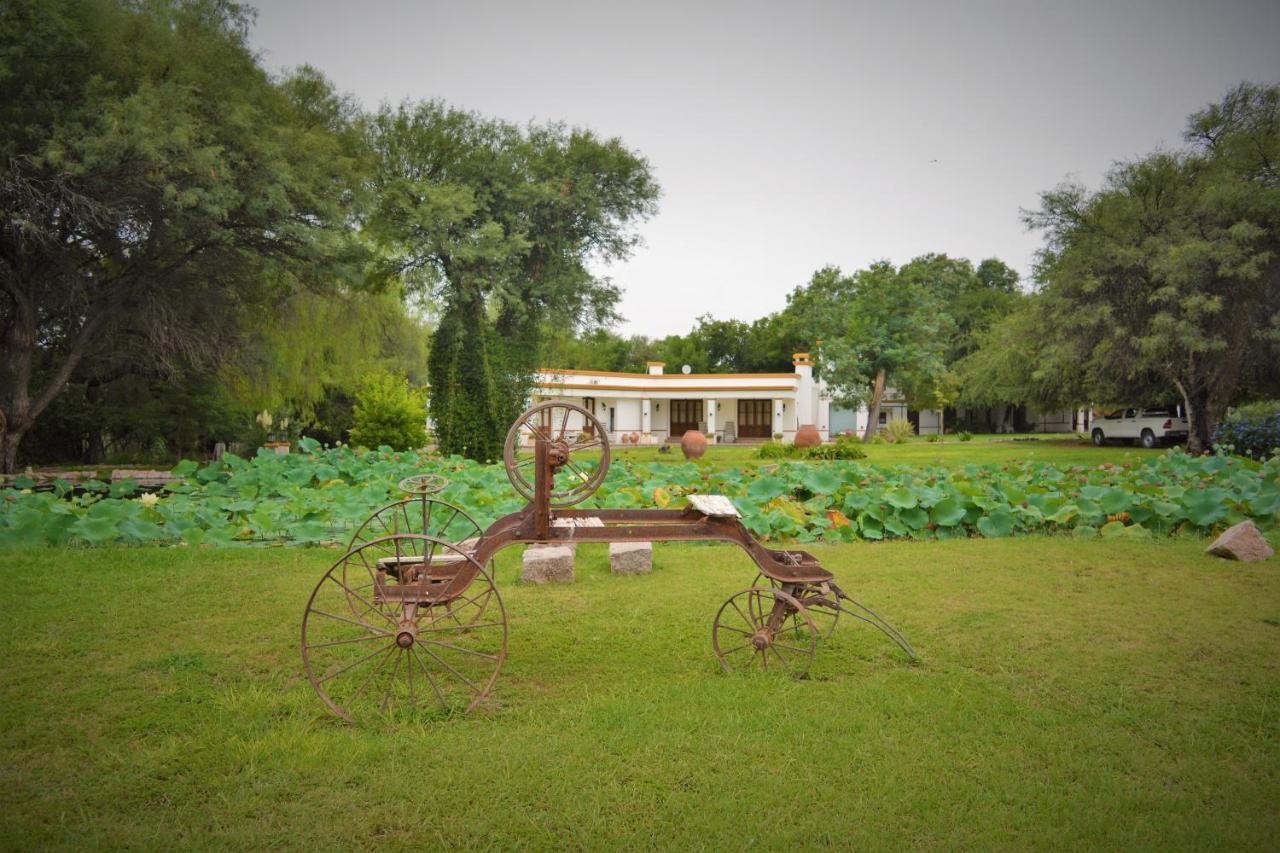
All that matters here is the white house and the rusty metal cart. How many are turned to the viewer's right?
1

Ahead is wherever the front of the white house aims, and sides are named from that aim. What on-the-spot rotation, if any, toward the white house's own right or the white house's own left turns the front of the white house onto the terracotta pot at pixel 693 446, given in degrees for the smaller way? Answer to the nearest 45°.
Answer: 0° — it already faces it

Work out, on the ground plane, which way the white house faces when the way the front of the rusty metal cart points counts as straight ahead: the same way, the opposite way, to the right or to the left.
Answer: to the right

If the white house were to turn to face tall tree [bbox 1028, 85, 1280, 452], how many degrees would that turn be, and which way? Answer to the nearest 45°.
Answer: approximately 45° to its left

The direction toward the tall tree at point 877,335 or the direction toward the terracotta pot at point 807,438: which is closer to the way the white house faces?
the terracotta pot

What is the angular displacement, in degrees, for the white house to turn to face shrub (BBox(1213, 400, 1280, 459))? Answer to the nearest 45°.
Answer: approximately 45° to its left

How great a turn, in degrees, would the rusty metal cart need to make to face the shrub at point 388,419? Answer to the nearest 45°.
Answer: approximately 90° to its left

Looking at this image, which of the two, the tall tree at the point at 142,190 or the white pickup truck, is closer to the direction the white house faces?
the tall tree

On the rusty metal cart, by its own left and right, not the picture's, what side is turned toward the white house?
left

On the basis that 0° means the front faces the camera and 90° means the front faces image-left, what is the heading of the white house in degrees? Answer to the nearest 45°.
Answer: approximately 0°

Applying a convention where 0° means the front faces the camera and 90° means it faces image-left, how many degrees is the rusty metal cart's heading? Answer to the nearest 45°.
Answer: approximately 270°

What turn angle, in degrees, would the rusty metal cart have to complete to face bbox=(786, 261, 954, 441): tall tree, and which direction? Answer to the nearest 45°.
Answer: approximately 90° to its left
